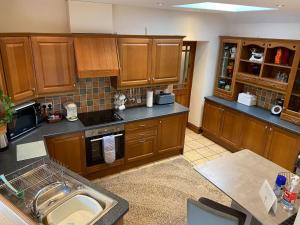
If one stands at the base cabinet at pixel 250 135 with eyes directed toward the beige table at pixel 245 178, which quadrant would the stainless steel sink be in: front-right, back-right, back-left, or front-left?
front-right

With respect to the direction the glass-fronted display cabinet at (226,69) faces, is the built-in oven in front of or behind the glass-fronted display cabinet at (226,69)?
in front

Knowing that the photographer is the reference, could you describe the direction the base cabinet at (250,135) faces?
facing the viewer and to the left of the viewer

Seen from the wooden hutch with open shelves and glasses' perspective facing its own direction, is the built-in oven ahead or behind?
ahead

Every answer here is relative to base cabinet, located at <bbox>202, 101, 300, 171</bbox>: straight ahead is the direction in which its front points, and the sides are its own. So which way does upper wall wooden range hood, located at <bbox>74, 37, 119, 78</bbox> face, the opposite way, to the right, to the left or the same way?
to the left

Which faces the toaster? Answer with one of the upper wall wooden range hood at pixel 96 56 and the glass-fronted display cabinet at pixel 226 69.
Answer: the glass-fronted display cabinet

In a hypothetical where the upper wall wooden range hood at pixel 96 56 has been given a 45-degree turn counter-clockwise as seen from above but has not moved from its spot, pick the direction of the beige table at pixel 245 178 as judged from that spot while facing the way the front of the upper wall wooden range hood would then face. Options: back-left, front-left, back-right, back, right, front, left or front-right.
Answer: front

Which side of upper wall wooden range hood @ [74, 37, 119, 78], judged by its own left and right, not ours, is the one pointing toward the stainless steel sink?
front

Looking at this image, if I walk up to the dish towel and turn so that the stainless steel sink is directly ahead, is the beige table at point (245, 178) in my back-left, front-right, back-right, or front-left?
front-left

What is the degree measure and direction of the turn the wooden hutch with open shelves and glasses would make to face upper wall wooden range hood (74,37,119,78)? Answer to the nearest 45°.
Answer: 0° — it already faces it

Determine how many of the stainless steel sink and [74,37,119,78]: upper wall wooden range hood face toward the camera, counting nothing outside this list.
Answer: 1

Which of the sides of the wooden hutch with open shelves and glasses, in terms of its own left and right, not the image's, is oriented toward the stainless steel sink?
front

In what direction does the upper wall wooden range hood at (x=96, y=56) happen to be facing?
toward the camera

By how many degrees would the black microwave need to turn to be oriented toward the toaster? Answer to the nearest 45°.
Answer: approximately 45° to its left

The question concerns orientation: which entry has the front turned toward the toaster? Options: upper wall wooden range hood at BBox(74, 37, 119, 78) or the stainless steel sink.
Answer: the stainless steel sink

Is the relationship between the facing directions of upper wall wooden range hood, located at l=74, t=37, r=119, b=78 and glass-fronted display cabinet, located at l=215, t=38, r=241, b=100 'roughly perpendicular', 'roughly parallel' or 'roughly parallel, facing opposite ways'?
roughly perpendicular

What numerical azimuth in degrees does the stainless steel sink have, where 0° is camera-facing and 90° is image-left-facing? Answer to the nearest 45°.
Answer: approximately 225°
